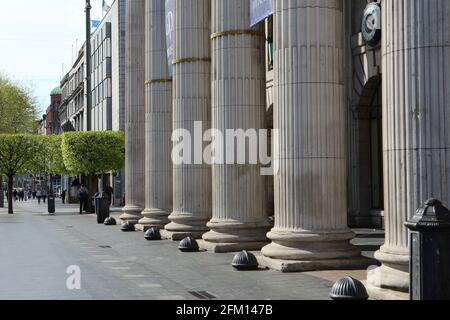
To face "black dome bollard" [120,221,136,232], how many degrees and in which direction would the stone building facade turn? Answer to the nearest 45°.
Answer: approximately 90° to its right

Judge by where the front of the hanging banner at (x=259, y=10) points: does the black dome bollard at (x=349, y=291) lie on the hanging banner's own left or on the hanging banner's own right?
on the hanging banner's own left

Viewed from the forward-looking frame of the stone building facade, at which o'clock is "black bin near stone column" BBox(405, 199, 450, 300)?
The black bin near stone column is roughly at 10 o'clock from the stone building facade.

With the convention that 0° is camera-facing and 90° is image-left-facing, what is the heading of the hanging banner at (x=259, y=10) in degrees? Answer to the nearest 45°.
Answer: approximately 45°

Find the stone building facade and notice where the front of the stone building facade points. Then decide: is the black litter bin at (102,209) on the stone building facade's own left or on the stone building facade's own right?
on the stone building facade's own right

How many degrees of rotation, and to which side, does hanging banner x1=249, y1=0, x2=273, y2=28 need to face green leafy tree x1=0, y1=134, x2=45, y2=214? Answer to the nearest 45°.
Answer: approximately 90° to its right

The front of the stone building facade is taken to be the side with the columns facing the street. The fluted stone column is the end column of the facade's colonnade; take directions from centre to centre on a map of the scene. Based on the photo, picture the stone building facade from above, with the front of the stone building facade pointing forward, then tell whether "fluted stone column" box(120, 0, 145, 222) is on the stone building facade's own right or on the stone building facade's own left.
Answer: on the stone building facade's own right

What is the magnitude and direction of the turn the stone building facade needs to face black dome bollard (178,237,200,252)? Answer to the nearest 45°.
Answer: approximately 90° to its right

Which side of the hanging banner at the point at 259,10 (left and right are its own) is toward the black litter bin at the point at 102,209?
right
